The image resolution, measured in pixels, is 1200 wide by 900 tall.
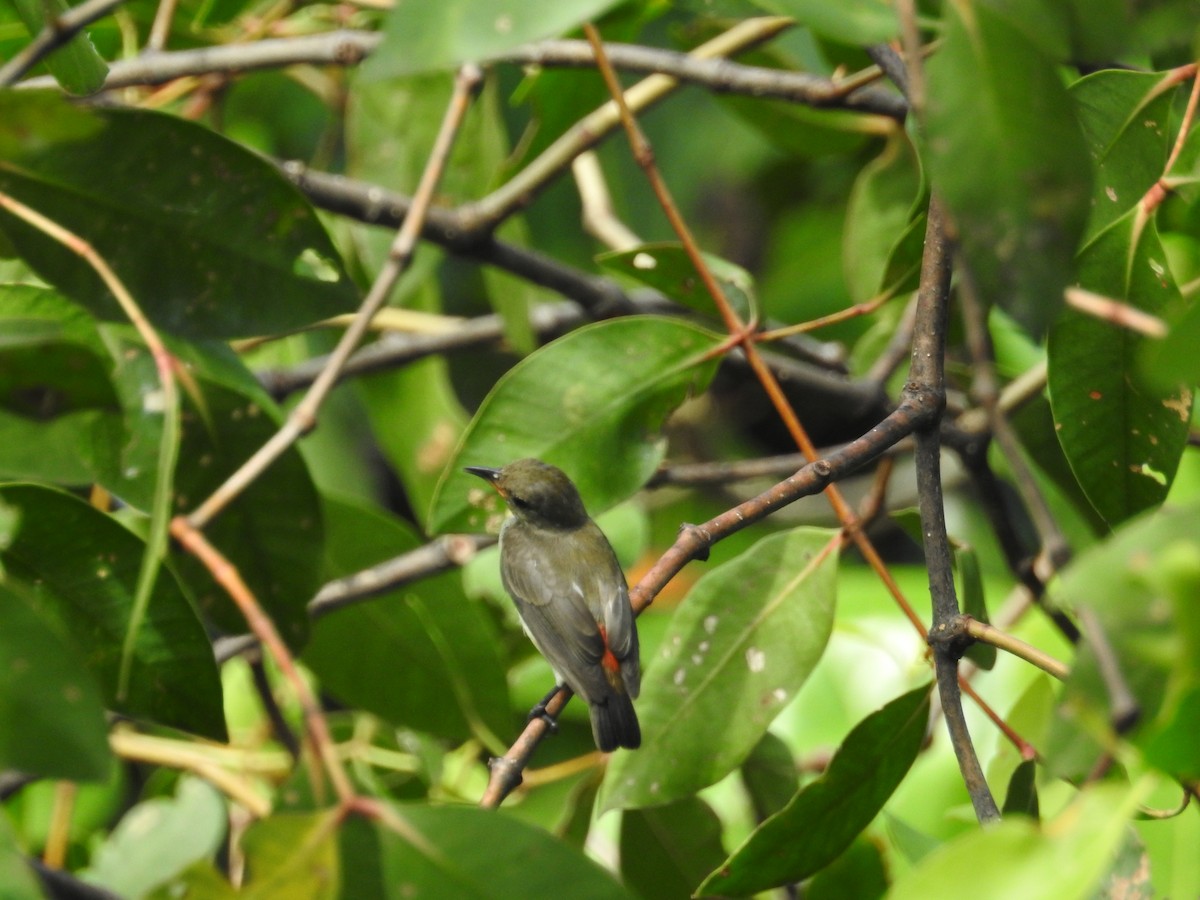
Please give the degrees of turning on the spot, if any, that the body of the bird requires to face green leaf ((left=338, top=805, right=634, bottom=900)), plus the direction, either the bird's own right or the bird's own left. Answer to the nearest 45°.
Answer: approximately 135° to the bird's own left

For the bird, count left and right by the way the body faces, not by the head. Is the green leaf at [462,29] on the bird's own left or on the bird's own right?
on the bird's own left

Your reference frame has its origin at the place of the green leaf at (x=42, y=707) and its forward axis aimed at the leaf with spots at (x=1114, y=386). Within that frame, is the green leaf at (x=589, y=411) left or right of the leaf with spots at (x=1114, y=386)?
left

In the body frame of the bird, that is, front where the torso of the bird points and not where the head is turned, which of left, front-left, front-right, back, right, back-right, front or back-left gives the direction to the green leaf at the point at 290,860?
back-left

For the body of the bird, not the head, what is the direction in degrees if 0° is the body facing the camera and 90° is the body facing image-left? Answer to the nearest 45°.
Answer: approximately 135°

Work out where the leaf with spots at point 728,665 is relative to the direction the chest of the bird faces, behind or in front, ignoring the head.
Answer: behind
